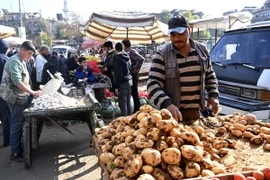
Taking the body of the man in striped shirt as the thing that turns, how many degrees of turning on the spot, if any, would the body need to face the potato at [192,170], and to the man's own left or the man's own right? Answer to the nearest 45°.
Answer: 0° — they already face it

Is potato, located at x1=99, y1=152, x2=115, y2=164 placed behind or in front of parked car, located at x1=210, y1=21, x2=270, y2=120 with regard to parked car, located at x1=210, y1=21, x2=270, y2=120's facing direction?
in front

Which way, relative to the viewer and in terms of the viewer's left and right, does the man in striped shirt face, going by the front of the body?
facing the viewer

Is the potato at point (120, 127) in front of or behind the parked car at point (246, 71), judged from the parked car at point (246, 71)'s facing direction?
in front

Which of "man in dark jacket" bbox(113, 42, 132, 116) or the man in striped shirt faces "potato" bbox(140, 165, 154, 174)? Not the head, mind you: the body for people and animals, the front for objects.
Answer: the man in striped shirt

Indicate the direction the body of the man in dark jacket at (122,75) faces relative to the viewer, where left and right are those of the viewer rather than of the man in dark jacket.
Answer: facing away from the viewer and to the left of the viewer

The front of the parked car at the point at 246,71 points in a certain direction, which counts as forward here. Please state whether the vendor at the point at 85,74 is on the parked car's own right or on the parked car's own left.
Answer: on the parked car's own right

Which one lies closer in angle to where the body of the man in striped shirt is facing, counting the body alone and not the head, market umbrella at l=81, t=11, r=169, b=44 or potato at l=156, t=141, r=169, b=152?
the potato

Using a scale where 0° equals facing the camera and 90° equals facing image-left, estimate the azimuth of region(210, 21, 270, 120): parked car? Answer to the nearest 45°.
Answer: approximately 45°
